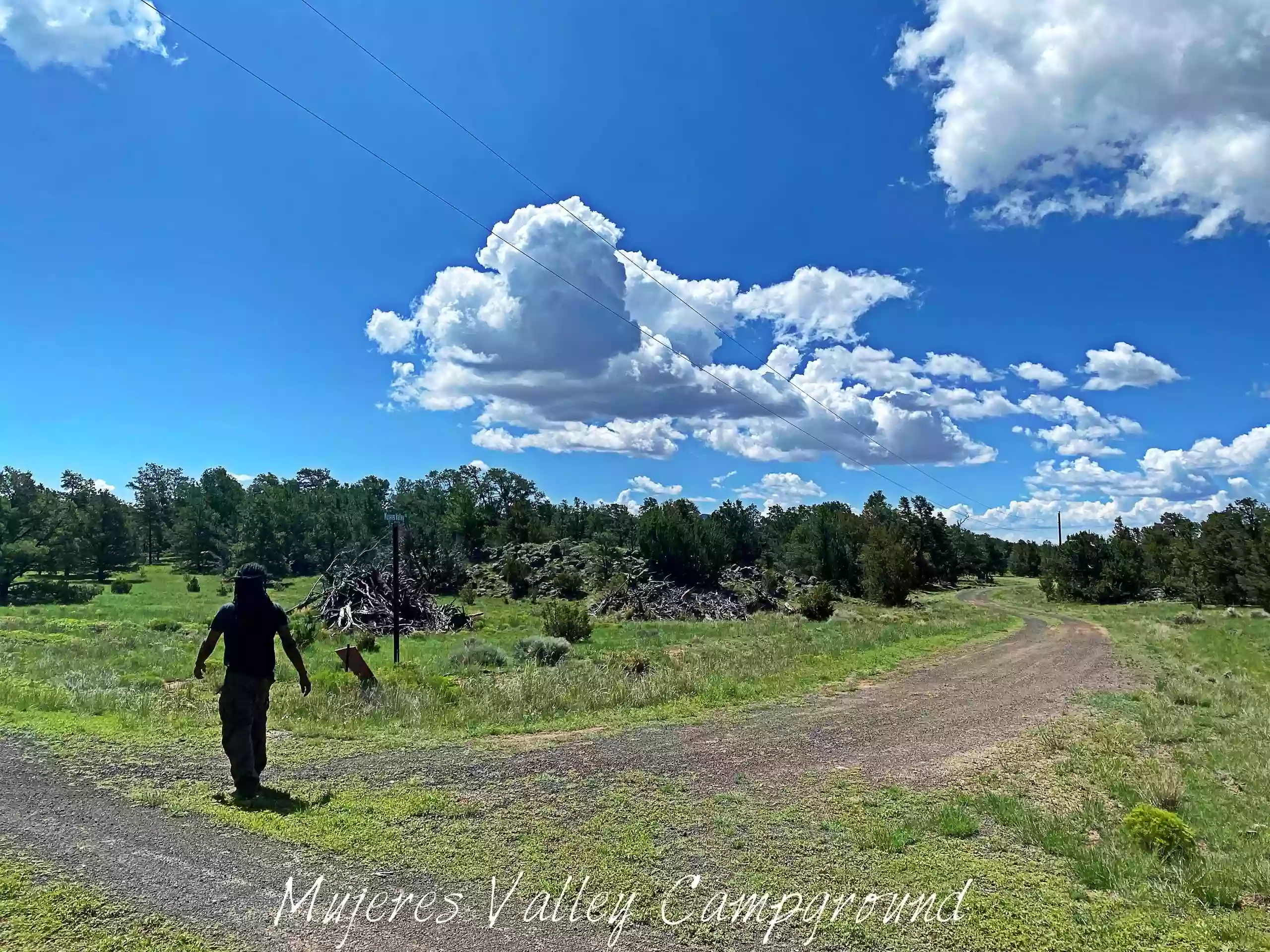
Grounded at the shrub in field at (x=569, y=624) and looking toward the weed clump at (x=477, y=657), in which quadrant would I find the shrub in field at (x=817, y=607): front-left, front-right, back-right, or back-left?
back-left

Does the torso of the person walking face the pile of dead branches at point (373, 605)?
yes

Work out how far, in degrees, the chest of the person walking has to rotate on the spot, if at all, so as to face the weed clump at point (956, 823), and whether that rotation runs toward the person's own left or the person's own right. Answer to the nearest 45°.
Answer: approximately 135° to the person's own right

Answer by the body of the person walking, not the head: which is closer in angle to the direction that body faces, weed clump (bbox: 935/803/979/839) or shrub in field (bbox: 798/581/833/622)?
the shrub in field

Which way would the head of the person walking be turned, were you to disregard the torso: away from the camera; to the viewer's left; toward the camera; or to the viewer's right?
away from the camera

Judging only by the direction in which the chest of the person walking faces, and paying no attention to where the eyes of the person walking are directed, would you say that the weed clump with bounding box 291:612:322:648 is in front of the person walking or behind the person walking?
in front

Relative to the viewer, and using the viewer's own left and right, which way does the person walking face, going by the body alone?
facing away from the viewer

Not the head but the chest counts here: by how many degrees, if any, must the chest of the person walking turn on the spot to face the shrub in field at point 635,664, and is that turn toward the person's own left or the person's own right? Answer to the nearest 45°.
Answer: approximately 45° to the person's own right

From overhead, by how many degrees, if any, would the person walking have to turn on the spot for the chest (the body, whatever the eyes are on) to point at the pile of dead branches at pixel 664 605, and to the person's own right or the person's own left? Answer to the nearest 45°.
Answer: approximately 45° to the person's own right

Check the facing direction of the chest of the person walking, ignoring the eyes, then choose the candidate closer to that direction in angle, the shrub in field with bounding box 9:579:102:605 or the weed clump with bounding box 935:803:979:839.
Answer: the shrub in field

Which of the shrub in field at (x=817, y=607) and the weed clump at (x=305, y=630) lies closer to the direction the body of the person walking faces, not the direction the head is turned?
the weed clump

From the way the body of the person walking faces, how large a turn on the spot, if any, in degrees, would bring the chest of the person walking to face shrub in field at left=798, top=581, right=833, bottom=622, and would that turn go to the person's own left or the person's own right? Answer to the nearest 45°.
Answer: approximately 45° to the person's own right
